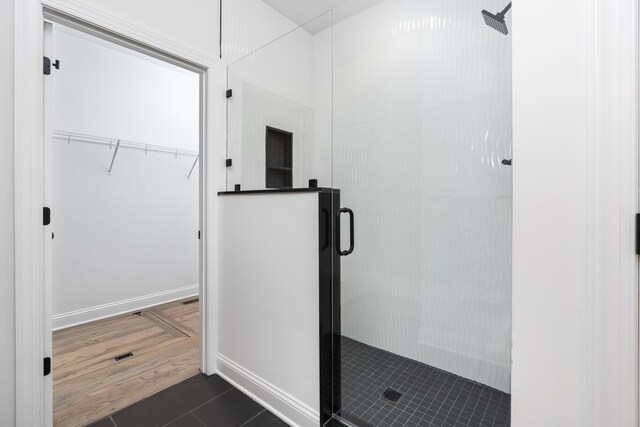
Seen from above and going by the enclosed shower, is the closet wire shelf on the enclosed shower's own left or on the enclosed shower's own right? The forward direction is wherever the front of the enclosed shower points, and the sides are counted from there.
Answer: on the enclosed shower's own right

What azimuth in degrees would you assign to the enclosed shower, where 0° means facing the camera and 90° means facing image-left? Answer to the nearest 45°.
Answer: approximately 45°
